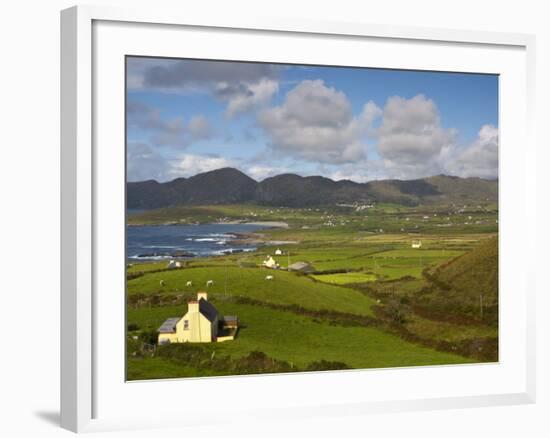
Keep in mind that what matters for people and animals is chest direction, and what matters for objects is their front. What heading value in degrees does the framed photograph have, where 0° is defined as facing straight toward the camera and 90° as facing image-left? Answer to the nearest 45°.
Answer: approximately 315°
